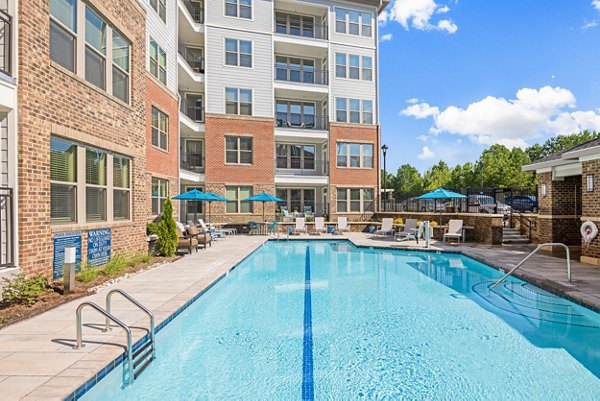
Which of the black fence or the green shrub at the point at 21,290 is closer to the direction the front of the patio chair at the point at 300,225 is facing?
the green shrub

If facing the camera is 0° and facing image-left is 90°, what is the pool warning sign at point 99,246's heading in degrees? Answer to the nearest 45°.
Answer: approximately 315°

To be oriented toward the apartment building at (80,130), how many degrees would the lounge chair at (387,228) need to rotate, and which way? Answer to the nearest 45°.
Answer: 0° — it already faces it

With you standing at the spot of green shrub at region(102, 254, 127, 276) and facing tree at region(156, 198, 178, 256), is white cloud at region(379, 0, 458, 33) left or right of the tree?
right

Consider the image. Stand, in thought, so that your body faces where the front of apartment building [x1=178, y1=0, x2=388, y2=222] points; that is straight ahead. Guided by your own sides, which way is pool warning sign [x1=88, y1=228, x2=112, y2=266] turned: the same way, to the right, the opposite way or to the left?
to the left

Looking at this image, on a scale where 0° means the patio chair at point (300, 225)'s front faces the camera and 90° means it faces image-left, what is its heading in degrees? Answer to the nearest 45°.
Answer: approximately 0°

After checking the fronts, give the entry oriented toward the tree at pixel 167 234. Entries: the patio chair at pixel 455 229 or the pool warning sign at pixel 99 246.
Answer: the patio chair

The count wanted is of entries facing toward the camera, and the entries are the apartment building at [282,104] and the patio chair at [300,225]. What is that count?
2

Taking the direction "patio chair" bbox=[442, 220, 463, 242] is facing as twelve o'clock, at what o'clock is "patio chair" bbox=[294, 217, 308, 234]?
"patio chair" bbox=[294, 217, 308, 234] is roughly at 2 o'clock from "patio chair" bbox=[442, 220, 463, 242].
